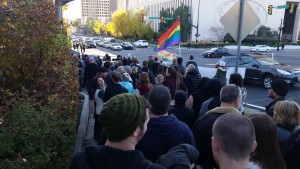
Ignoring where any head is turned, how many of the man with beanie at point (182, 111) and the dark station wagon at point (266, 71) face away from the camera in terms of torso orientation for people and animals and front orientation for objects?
1

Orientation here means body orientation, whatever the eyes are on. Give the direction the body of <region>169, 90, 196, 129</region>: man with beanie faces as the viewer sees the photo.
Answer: away from the camera

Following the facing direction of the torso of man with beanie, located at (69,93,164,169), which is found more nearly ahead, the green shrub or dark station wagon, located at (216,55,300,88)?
the dark station wagon

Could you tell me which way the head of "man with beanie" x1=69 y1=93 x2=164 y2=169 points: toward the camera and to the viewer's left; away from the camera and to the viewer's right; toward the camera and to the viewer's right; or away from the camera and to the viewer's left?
away from the camera and to the viewer's right

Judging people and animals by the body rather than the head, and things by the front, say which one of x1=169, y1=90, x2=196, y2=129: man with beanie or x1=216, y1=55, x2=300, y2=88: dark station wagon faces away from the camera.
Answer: the man with beanie

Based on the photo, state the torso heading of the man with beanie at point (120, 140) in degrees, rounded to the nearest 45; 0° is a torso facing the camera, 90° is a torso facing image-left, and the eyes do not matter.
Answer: approximately 225°

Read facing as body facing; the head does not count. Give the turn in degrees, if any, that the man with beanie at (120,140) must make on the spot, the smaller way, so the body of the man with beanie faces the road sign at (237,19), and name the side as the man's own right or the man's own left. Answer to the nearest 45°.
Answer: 0° — they already face it

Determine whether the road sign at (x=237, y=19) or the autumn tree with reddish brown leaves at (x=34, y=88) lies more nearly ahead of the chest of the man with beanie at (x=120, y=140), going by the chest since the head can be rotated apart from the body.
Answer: the road sign

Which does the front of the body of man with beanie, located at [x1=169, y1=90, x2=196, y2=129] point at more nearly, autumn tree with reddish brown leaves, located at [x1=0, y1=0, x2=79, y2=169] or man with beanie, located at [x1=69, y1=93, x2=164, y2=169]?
the autumn tree with reddish brown leaves

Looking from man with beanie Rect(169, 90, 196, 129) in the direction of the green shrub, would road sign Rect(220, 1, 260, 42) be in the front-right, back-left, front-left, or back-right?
back-right

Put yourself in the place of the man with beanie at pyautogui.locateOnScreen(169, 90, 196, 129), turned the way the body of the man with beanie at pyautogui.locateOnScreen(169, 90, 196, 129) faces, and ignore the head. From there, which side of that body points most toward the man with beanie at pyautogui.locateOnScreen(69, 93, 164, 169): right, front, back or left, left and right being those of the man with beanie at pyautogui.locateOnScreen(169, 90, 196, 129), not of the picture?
back
